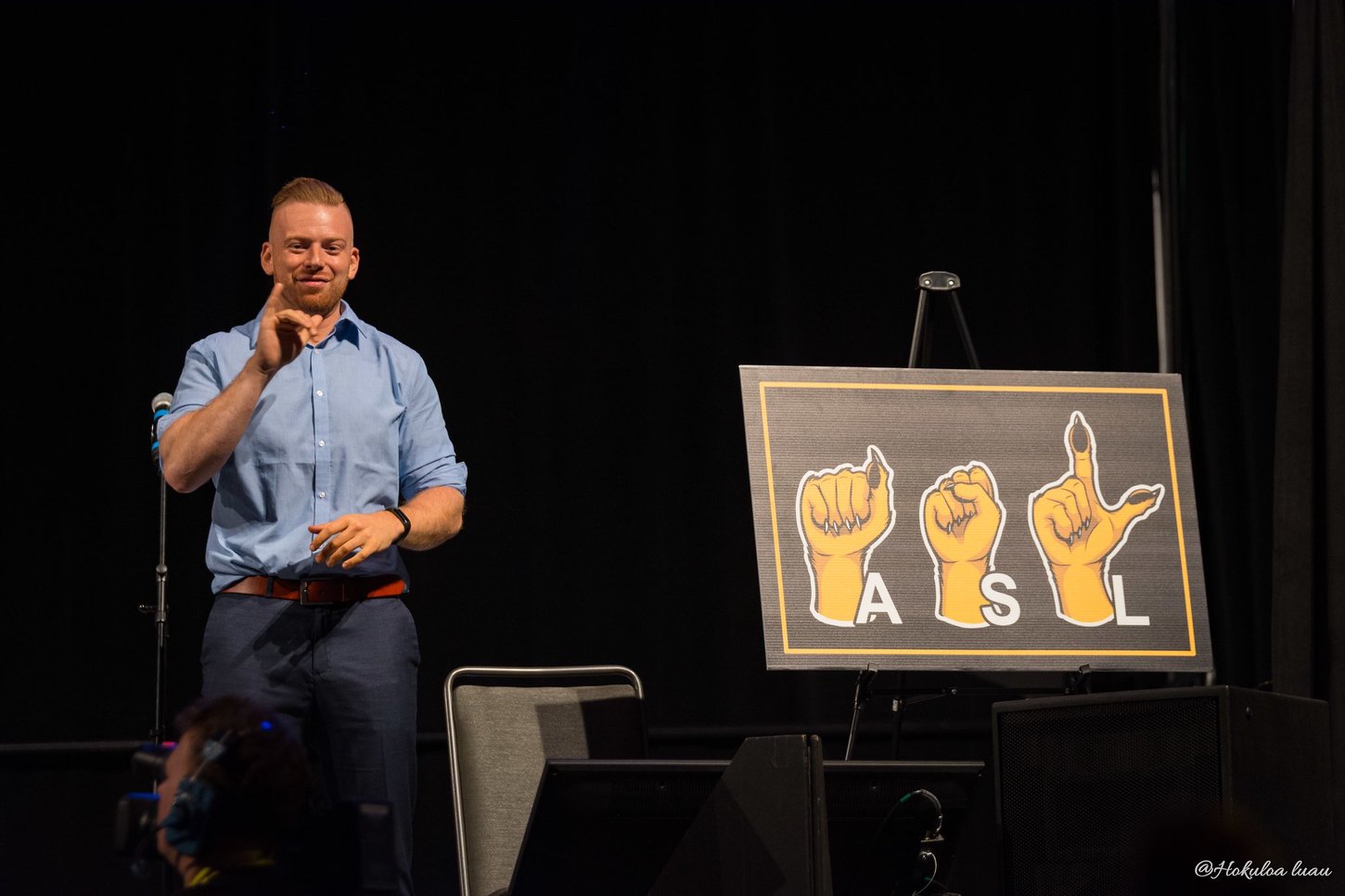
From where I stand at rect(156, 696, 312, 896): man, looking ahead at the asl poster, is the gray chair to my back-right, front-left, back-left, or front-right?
front-left

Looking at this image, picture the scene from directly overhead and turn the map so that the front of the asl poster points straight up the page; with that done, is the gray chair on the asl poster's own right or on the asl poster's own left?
on the asl poster's own right

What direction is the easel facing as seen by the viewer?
toward the camera

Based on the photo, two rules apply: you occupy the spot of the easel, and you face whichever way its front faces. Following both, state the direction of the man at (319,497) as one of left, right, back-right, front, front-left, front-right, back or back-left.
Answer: front-right

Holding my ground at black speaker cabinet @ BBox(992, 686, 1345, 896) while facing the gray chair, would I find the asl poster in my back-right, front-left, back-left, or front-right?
front-right

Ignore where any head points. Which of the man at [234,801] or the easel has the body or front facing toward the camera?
the easel

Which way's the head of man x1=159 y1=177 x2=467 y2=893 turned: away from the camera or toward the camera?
toward the camera

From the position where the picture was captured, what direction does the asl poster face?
facing the viewer

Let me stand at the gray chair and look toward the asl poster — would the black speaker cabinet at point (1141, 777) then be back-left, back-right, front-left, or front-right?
front-right

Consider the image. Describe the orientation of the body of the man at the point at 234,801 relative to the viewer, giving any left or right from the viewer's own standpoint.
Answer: facing away from the viewer and to the left of the viewer

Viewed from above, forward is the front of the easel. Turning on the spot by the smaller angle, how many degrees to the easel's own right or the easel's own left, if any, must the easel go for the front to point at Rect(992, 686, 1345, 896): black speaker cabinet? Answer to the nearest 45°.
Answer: approximately 45° to the easel's own left

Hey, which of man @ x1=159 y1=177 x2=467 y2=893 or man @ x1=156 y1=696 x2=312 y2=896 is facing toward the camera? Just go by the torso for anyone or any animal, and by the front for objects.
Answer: man @ x1=159 y1=177 x2=467 y2=893

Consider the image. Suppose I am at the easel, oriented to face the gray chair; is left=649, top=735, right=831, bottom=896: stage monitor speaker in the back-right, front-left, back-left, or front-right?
front-left
